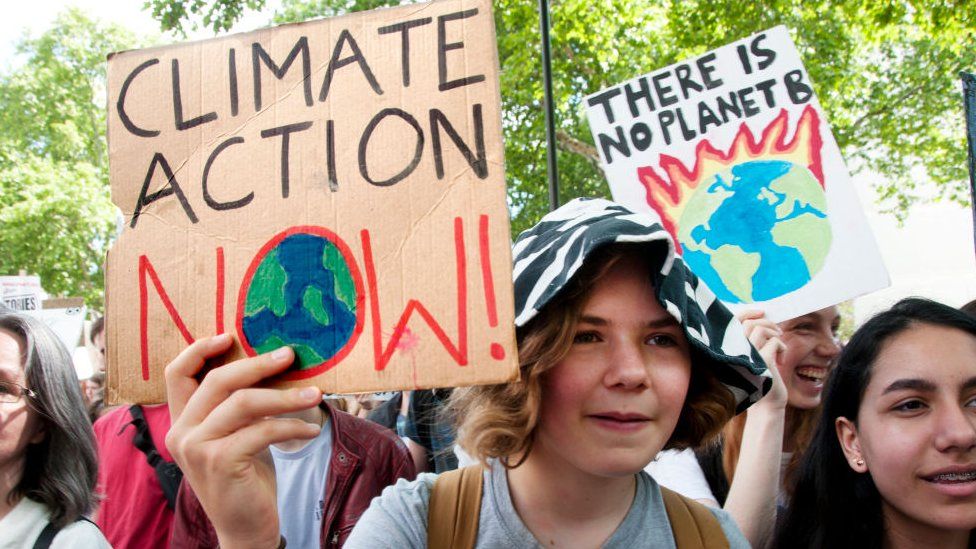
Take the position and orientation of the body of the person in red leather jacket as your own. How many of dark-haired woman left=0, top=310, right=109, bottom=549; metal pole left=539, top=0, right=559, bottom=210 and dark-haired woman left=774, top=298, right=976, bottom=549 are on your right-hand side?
1

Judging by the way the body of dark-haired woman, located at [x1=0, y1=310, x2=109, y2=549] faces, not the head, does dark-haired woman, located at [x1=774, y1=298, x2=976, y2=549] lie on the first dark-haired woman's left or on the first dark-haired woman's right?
on the first dark-haired woman's left

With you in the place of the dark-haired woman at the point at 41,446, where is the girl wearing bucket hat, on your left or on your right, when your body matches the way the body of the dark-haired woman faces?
on your left

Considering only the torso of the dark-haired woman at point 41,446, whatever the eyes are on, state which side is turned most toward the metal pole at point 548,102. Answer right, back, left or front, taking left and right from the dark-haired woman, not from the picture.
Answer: back

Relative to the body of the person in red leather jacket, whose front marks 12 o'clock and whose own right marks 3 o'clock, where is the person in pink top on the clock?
The person in pink top is roughly at 4 o'clock from the person in red leather jacket.

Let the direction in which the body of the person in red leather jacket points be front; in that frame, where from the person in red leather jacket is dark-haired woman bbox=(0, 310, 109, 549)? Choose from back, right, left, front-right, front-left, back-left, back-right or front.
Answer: right

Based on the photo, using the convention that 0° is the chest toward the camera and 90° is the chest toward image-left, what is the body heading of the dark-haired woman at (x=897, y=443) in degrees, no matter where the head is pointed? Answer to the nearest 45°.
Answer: approximately 315°
